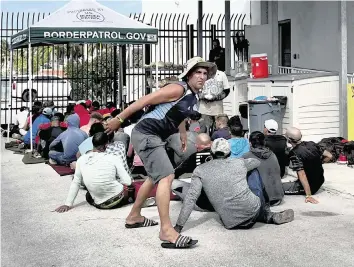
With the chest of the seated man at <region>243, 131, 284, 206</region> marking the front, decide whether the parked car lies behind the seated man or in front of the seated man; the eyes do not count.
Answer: in front

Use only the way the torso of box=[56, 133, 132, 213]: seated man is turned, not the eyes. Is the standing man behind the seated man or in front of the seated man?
behind

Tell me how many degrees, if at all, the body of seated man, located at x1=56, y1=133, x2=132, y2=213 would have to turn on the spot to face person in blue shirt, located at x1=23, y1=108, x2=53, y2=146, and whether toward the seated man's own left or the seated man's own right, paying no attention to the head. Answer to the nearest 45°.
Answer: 0° — they already face them

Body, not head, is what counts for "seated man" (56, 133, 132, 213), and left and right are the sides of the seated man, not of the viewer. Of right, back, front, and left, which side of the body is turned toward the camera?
back

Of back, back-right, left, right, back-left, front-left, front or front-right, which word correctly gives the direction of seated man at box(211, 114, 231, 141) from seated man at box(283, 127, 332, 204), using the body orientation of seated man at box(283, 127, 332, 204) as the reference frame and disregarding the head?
front

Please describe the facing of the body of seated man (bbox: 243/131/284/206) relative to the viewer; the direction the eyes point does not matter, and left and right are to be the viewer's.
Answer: facing away from the viewer and to the left of the viewer

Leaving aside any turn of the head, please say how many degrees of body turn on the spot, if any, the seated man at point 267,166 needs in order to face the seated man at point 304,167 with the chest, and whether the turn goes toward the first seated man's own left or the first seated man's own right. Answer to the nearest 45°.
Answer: approximately 90° to the first seated man's own right

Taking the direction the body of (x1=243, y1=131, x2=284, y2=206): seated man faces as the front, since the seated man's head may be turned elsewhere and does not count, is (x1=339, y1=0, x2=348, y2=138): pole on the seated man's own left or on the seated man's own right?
on the seated man's own right

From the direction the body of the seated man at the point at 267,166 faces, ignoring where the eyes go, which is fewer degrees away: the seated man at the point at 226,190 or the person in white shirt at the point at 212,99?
the person in white shirt

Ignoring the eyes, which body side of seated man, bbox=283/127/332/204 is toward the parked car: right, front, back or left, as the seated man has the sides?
front

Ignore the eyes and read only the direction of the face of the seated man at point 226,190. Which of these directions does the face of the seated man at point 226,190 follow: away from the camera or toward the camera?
away from the camera

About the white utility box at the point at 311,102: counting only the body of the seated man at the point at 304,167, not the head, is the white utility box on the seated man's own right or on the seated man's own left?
on the seated man's own right
